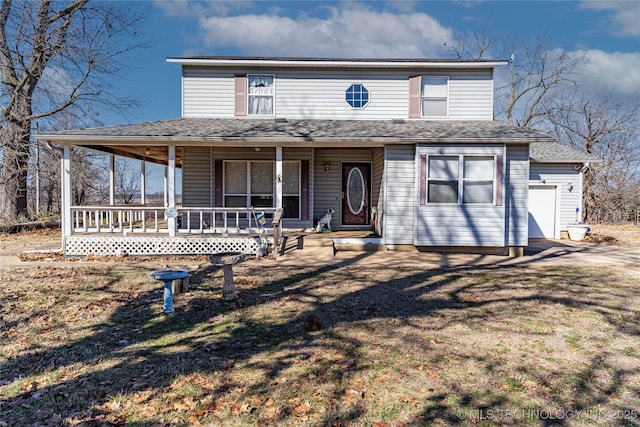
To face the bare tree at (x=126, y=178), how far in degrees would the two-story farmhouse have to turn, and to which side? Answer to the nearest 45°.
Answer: approximately 135° to its right

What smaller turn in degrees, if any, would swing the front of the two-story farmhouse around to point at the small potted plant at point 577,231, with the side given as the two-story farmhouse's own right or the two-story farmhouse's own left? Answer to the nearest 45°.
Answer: approximately 90° to the two-story farmhouse's own left

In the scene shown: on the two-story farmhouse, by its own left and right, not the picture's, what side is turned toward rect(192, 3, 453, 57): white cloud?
back

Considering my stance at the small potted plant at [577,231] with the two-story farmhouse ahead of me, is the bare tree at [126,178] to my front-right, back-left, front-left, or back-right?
front-right

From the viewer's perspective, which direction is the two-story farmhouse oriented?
toward the camera
